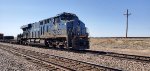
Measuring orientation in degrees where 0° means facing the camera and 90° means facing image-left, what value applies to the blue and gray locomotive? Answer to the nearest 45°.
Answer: approximately 315°
